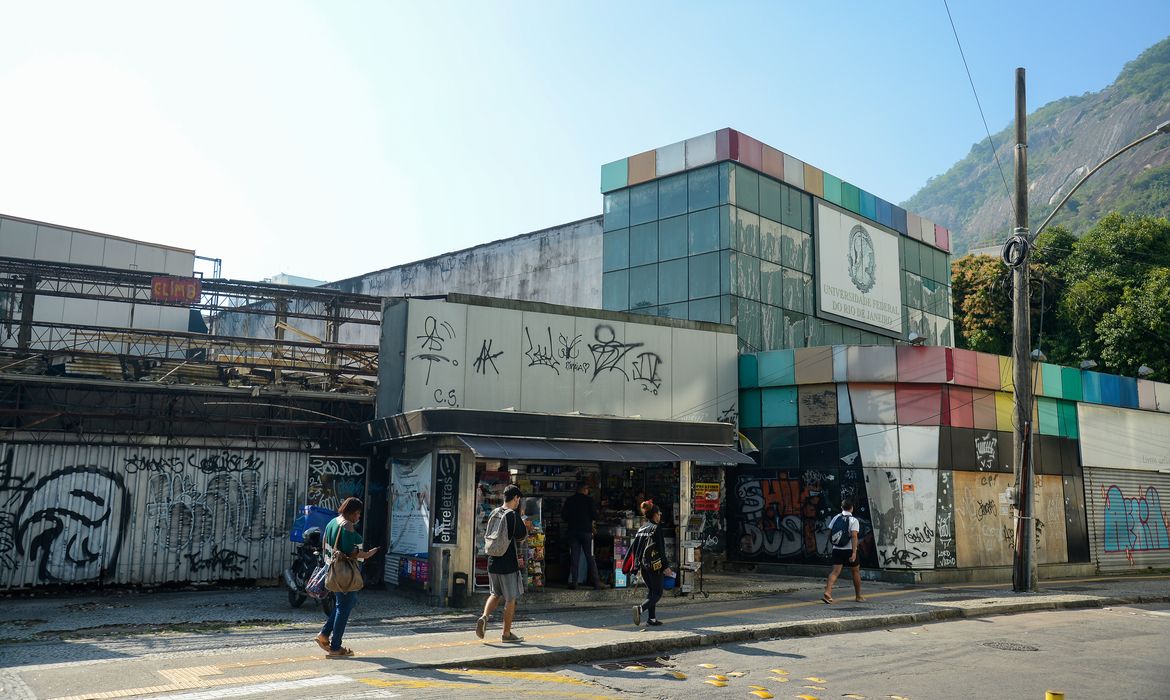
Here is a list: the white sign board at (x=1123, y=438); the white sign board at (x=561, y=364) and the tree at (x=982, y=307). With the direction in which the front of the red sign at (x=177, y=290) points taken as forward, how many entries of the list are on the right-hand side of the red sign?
0

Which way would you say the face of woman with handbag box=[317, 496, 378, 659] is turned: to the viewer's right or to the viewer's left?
to the viewer's right

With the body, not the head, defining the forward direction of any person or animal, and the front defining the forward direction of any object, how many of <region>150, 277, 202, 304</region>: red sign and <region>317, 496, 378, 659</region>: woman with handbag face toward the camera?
1

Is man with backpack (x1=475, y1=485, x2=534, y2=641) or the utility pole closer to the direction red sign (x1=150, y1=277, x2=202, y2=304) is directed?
the man with backpack

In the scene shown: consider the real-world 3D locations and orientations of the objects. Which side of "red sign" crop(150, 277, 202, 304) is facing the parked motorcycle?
front

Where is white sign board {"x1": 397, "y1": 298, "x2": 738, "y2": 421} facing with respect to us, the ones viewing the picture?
facing the viewer and to the right of the viewer

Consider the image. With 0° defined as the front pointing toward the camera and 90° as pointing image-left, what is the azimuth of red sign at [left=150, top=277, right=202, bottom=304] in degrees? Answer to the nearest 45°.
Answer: approximately 0°

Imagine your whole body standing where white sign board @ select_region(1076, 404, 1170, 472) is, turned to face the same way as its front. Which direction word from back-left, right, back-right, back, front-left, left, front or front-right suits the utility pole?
front-right

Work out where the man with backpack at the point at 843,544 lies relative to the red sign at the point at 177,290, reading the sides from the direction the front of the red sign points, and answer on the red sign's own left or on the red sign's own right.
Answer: on the red sign's own left

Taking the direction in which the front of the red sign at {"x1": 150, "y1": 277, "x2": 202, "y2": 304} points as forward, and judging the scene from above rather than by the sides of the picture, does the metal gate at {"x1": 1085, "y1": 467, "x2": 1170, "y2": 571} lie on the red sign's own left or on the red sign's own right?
on the red sign's own left

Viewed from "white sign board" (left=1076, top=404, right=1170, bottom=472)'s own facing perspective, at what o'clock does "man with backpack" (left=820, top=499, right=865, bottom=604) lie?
The man with backpack is roughly at 2 o'clock from the white sign board.

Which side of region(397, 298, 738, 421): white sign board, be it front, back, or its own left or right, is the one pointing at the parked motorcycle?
right

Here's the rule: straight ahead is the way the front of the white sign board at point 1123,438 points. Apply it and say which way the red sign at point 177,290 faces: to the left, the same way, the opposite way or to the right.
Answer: the same way

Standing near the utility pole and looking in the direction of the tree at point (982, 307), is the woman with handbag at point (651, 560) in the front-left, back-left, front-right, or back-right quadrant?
back-left
